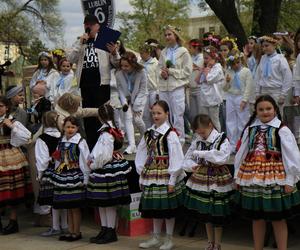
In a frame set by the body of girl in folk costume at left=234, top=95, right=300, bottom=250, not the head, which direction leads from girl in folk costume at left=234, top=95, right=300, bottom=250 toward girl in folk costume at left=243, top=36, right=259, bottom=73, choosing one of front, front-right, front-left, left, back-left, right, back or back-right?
back

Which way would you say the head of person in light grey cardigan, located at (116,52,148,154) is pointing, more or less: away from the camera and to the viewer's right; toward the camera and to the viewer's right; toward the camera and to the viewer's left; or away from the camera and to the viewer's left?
toward the camera and to the viewer's left

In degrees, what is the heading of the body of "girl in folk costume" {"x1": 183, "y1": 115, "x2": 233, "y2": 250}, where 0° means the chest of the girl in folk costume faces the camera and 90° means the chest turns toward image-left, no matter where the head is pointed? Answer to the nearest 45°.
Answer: approximately 45°

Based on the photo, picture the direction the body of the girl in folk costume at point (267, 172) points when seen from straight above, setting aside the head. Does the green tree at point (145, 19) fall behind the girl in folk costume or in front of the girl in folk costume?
behind

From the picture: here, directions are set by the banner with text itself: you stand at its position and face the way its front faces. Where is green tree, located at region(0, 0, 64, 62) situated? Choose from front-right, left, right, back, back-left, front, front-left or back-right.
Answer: back

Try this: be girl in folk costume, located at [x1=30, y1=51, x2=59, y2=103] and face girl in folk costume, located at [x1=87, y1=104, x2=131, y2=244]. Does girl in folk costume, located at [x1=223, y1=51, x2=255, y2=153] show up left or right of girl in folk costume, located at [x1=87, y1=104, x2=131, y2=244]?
left

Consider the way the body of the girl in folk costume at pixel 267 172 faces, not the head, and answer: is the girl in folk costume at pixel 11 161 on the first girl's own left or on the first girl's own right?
on the first girl's own right

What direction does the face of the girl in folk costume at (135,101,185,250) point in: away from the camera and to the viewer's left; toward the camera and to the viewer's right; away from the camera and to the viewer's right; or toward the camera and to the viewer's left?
toward the camera and to the viewer's left
